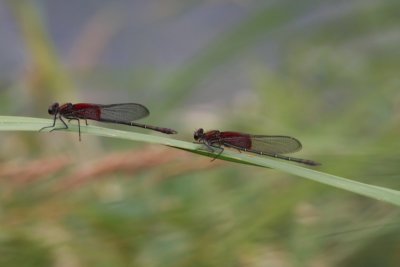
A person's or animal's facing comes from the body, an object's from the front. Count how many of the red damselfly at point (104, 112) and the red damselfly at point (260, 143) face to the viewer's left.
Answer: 2

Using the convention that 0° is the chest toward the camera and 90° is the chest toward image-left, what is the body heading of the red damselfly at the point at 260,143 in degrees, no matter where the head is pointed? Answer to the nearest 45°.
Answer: approximately 90°

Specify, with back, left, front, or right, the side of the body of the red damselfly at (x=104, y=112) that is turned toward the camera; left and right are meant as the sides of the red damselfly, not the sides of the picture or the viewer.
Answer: left

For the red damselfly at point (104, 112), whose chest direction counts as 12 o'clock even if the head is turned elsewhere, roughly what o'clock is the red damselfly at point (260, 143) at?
the red damselfly at point (260, 143) is roughly at 7 o'clock from the red damselfly at point (104, 112).
